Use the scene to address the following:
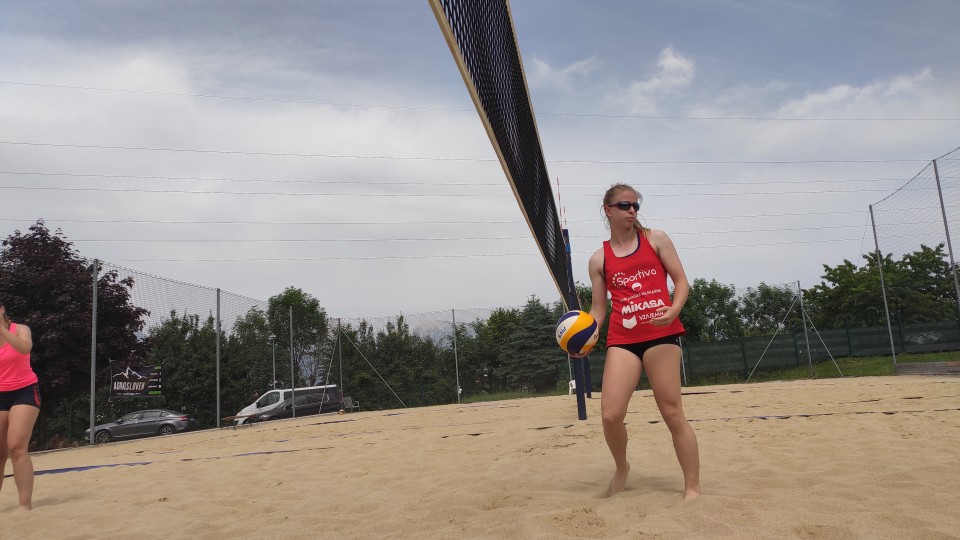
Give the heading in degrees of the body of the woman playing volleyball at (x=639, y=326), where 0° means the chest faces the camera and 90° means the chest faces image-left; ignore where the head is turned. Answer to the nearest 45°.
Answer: approximately 0°

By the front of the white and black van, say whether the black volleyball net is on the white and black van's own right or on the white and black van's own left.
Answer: on the white and black van's own left

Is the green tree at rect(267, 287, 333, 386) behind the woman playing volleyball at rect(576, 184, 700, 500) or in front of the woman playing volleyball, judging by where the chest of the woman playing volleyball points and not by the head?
behind

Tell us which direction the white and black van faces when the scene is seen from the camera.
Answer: facing to the left of the viewer

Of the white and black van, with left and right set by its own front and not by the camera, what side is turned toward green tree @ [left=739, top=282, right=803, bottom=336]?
back

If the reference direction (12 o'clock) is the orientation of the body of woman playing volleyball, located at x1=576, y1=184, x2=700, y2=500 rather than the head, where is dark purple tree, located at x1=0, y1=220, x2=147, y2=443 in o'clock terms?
The dark purple tree is roughly at 4 o'clock from the woman playing volleyball.

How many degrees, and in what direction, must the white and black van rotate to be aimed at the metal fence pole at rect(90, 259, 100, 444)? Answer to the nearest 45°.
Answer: approximately 45° to its left

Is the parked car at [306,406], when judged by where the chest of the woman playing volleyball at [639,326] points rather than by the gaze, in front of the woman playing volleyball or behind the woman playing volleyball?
behind

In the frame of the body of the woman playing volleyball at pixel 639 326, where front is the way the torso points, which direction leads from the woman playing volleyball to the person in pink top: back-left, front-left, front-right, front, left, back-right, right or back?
right

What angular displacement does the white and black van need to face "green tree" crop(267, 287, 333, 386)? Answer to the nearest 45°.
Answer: approximately 135° to its right

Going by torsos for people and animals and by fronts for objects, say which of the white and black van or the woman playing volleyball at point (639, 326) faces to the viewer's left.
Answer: the white and black van

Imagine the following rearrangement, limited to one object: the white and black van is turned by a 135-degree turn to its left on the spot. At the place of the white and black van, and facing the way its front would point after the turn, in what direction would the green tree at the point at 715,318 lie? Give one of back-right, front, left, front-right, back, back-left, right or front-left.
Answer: front-left

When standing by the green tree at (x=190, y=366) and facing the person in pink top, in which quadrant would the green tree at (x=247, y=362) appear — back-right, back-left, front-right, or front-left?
back-left

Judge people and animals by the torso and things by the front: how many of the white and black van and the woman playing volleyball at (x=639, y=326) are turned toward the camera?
1

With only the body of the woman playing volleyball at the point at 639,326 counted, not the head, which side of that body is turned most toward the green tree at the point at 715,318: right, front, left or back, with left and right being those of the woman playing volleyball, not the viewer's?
back
